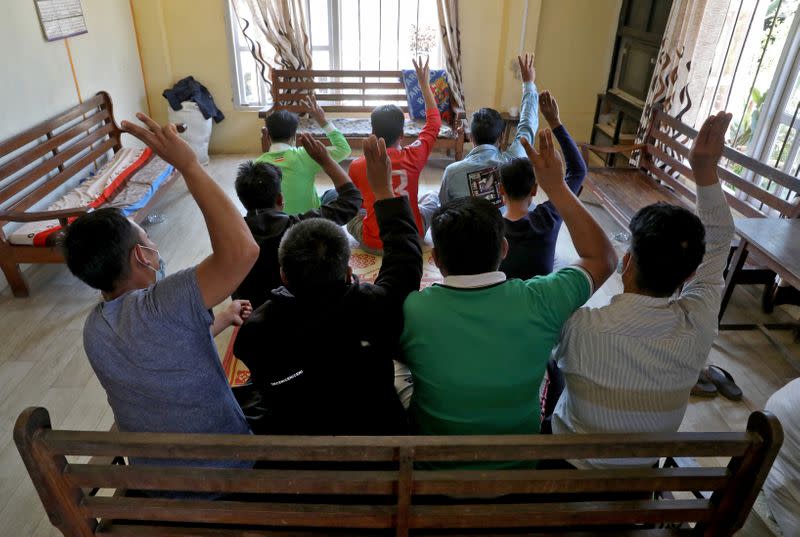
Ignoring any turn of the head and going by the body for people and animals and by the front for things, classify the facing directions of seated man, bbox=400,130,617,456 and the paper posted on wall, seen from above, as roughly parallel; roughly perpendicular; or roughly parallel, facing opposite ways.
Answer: roughly perpendicular

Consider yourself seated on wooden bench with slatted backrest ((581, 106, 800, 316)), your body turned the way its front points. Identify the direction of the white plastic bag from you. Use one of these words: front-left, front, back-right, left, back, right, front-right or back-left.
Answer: front-right

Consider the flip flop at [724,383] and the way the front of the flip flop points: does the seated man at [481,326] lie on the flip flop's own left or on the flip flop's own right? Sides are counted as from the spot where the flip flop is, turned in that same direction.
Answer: on the flip flop's own left

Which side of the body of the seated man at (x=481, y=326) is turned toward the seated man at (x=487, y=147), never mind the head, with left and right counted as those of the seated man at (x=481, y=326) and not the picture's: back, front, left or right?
front

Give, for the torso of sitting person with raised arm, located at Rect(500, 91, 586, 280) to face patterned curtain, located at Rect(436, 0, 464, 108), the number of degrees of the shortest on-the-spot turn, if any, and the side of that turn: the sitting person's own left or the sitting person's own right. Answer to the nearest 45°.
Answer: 0° — they already face it

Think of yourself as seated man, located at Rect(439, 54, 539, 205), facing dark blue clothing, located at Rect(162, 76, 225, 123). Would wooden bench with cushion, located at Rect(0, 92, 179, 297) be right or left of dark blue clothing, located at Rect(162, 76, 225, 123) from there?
left

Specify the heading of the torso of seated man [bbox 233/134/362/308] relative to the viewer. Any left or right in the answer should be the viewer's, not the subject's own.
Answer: facing away from the viewer

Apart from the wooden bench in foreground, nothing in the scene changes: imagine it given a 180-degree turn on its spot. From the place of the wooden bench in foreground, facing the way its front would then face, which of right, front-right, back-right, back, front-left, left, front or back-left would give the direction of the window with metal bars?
back

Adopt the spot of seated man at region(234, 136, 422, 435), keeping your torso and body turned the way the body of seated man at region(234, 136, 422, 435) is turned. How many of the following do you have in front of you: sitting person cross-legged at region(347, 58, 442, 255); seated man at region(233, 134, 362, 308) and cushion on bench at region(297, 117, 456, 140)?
3

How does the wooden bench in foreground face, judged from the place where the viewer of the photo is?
facing away from the viewer

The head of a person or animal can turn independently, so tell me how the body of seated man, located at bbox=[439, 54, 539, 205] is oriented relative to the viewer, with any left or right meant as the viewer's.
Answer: facing away from the viewer

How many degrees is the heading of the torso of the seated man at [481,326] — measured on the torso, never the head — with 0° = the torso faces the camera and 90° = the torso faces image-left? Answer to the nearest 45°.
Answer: approximately 180°

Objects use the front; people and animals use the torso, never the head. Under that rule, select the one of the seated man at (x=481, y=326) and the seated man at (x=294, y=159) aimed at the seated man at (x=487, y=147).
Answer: the seated man at (x=481, y=326)

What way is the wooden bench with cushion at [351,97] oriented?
toward the camera

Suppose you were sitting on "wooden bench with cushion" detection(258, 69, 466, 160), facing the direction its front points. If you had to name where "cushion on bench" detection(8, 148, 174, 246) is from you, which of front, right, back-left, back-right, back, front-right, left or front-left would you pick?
front-right

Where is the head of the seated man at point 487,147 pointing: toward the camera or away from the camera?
away from the camera

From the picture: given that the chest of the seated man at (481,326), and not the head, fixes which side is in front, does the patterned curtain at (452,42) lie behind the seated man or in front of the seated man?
in front

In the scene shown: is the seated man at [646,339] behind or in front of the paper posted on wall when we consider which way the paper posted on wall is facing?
in front

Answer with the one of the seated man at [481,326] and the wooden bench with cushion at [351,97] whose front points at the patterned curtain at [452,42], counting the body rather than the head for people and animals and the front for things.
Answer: the seated man
